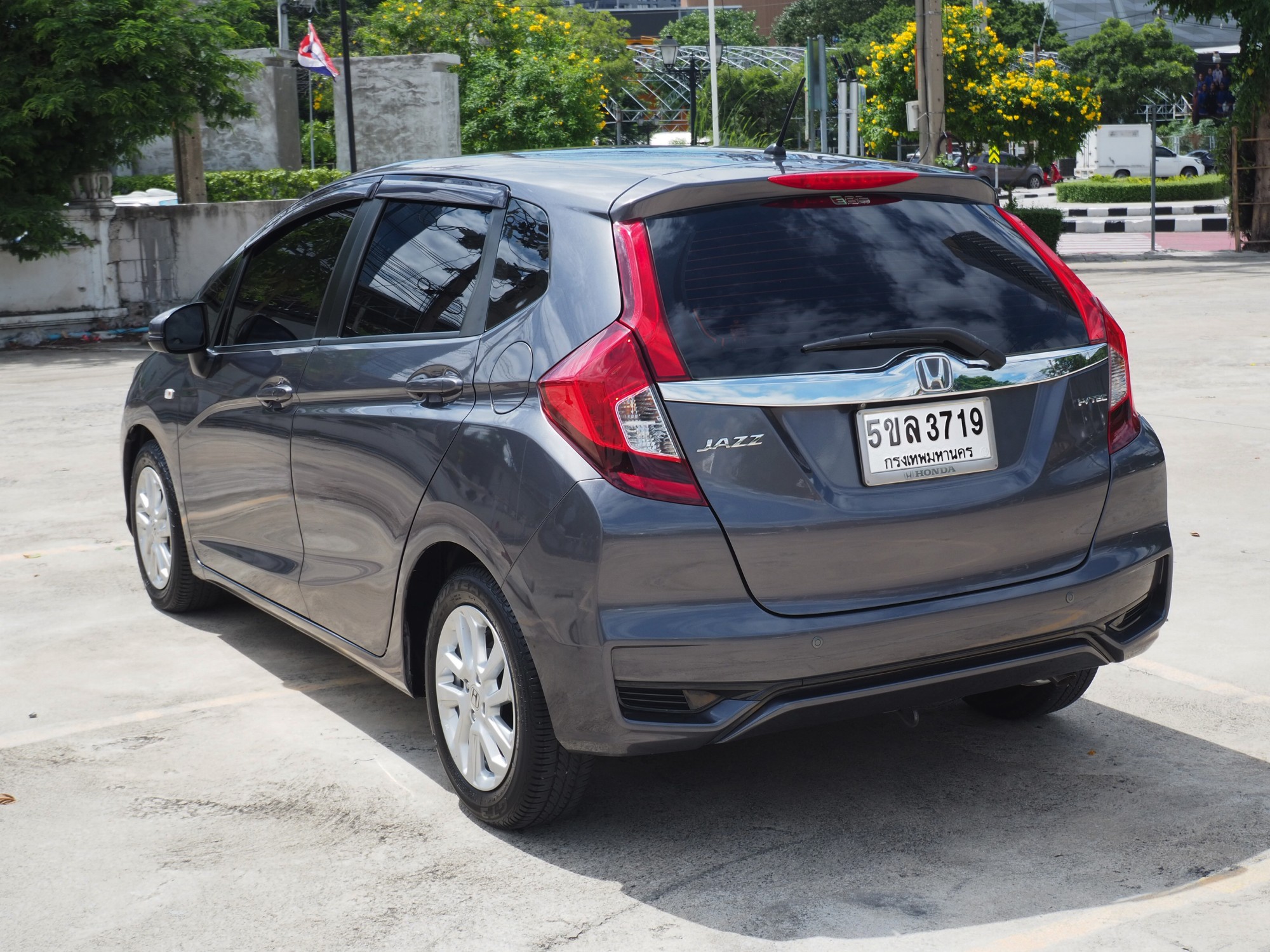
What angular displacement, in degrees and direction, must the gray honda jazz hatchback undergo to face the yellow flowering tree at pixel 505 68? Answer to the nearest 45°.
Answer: approximately 45° to its right

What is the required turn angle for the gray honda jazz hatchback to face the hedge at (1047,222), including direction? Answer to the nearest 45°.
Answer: approximately 45° to its right

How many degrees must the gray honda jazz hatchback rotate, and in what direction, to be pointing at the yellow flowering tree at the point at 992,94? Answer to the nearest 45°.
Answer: approximately 45° to its right

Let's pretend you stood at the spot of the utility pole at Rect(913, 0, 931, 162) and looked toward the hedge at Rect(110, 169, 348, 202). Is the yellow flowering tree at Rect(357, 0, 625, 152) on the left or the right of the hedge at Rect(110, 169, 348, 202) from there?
right

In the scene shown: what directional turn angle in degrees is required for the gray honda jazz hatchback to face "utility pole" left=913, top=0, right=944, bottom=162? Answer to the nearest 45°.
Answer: approximately 45° to its right

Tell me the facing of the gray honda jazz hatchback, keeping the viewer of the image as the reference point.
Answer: facing away from the viewer and to the left of the viewer

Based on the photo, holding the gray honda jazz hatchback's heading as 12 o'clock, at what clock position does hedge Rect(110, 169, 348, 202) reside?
The hedge is roughly at 1 o'clock from the gray honda jazz hatchback.

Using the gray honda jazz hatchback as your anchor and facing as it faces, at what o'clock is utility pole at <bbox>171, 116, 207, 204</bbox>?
The utility pole is roughly at 1 o'clock from the gray honda jazz hatchback.
